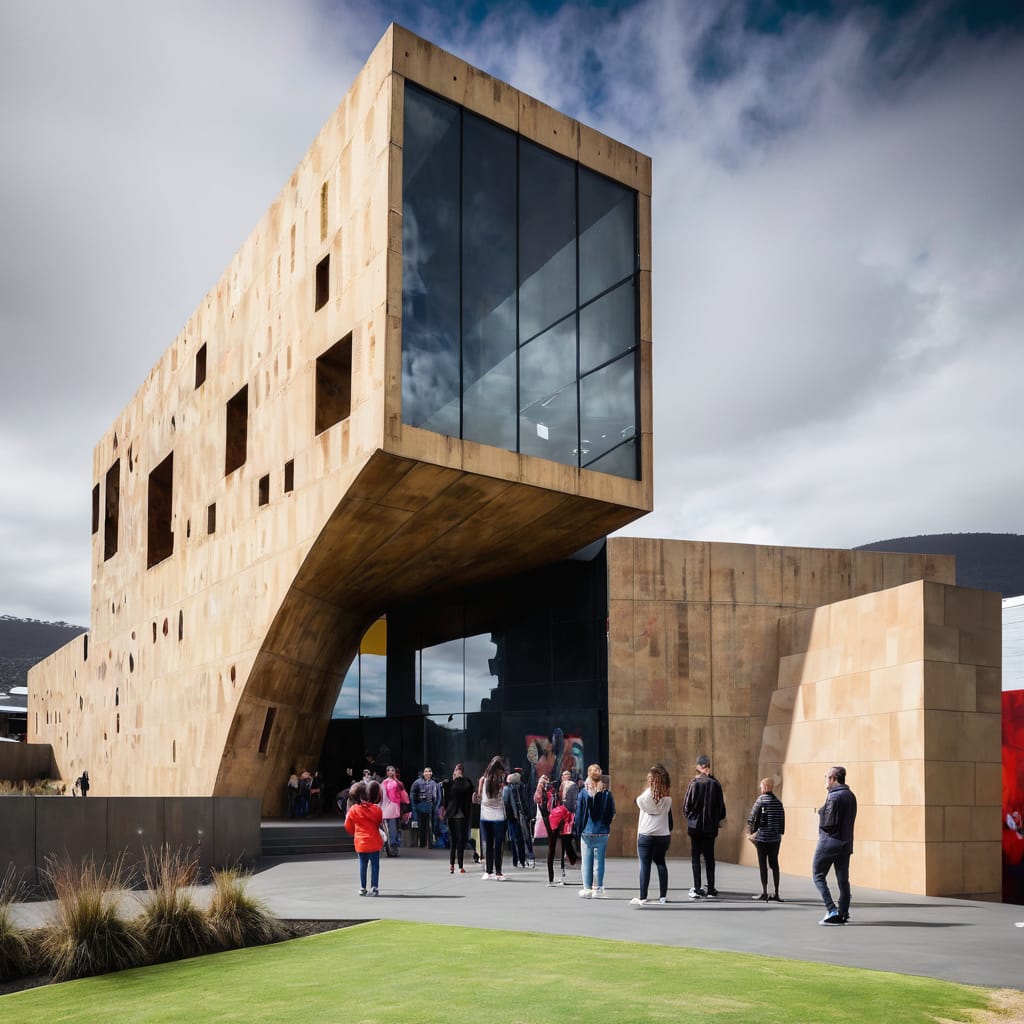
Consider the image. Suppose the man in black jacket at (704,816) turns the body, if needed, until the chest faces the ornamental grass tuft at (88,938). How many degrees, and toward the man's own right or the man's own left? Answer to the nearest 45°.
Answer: approximately 135° to the man's own left

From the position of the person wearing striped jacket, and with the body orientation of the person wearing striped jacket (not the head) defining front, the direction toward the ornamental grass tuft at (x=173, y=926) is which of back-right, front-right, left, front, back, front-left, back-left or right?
back-left

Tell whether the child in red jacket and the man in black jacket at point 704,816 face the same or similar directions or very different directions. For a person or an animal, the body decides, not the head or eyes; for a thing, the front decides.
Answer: same or similar directions

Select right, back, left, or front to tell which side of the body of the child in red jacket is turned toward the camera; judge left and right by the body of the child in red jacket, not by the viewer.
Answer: back

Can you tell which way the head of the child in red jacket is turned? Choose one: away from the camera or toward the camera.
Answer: away from the camera

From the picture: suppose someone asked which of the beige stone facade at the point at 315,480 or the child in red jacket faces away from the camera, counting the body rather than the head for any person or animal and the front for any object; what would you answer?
the child in red jacket

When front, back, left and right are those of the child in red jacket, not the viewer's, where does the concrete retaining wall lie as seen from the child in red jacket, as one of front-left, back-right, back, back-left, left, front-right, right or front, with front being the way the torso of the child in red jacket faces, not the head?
front-left

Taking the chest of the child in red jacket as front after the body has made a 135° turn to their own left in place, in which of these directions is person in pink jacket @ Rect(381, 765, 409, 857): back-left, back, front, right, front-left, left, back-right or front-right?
back-right

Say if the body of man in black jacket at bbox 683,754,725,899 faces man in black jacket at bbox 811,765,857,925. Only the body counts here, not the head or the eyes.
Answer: no

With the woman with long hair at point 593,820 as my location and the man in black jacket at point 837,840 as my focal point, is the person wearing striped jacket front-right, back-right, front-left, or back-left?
front-left

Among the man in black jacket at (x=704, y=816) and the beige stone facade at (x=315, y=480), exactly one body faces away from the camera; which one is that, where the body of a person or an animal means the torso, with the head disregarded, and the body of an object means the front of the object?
the man in black jacket

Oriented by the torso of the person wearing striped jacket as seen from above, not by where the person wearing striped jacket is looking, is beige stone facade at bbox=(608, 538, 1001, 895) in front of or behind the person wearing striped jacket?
in front

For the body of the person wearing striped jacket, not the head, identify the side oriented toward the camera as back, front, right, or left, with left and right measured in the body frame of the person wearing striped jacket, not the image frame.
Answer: back

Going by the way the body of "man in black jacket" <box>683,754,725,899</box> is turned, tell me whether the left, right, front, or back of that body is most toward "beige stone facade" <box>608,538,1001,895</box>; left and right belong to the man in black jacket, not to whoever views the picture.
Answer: front

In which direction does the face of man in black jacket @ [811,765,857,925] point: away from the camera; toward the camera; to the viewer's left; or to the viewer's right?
to the viewer's left

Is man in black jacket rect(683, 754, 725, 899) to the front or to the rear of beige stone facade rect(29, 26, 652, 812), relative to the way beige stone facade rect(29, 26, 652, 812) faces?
to the front
